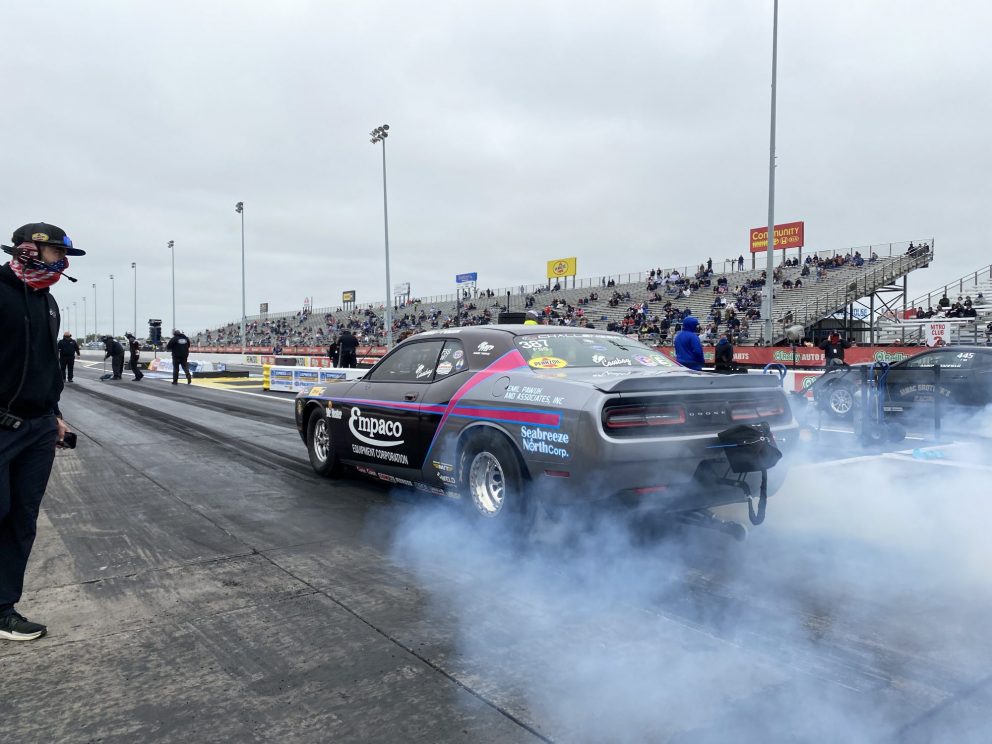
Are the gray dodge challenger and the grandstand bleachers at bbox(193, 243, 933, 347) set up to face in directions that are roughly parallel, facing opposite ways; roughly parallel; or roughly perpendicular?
roughly perpendicular

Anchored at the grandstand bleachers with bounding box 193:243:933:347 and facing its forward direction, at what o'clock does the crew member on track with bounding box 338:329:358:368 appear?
The crew member on track is roughly at 12 o'clock from the grandstand bleachers.

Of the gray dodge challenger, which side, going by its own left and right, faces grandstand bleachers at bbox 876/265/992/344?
right

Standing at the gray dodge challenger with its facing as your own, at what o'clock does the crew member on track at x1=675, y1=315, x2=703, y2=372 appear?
The crew member on track is roughly at 2 o'clock from the gray dodge challenger.

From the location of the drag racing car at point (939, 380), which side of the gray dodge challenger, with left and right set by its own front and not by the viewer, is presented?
right

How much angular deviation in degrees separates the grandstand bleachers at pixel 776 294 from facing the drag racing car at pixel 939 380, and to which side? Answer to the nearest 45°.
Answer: approximately 45° to its left

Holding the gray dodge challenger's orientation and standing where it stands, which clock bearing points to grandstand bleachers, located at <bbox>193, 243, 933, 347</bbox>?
The grandstand bleachers is roughly at 2 o'clock from the gray dodge challenger.

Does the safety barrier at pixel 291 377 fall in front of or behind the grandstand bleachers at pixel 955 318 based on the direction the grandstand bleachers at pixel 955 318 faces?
in front

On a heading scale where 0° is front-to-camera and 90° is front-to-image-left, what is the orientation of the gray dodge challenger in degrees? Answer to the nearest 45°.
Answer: approximately 135°
